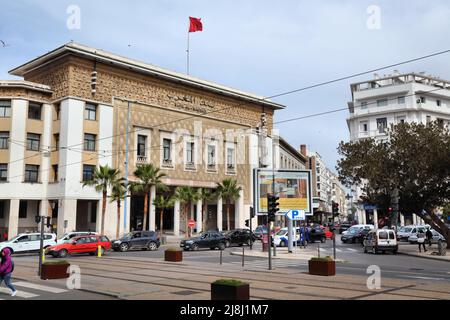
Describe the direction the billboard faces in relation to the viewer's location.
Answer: facing the viewer

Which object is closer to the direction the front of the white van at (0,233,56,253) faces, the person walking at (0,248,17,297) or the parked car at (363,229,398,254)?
the person walking

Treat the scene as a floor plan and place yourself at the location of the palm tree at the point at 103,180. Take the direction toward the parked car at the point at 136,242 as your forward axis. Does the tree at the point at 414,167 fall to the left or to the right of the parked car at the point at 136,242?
left

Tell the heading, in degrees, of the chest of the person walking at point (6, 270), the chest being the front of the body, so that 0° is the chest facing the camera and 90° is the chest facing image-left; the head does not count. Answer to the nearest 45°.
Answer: approximately 90°

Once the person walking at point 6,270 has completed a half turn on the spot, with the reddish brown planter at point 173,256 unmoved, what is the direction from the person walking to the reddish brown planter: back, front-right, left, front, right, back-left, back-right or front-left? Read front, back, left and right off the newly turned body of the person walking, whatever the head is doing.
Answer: front-left

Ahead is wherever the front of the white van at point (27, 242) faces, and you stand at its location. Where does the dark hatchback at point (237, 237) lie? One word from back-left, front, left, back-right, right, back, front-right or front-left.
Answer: back

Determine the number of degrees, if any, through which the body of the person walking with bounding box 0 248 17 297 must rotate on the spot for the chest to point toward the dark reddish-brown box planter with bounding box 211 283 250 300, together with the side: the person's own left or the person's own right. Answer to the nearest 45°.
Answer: approximately 135° to the person's own left

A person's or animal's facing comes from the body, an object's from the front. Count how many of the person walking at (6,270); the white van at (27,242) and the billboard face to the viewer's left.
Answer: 2

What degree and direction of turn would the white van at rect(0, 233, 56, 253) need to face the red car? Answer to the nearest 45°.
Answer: approximately 135° to its left

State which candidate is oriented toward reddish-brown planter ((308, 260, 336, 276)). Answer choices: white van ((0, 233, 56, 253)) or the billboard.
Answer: the billboard

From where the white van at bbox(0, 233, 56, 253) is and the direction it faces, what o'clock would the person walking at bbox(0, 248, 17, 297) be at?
The person walking is roughly at 9 o'clock from the white van.

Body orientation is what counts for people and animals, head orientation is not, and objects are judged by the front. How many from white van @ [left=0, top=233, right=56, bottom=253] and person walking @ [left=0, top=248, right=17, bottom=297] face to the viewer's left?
2

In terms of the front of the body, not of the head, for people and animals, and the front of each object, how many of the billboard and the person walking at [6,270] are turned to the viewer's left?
1

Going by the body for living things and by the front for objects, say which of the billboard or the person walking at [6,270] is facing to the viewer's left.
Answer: the person walking

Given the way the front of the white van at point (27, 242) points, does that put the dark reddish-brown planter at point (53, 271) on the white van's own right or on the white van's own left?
on the white van's own left

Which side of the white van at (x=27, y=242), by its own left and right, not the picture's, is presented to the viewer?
left

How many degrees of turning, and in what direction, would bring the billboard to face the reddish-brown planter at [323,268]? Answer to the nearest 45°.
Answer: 0° — it already faces it
